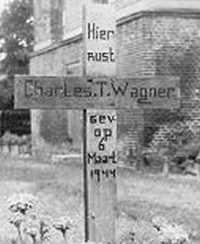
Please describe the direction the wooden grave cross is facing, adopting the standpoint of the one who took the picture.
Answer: facing the viewer
